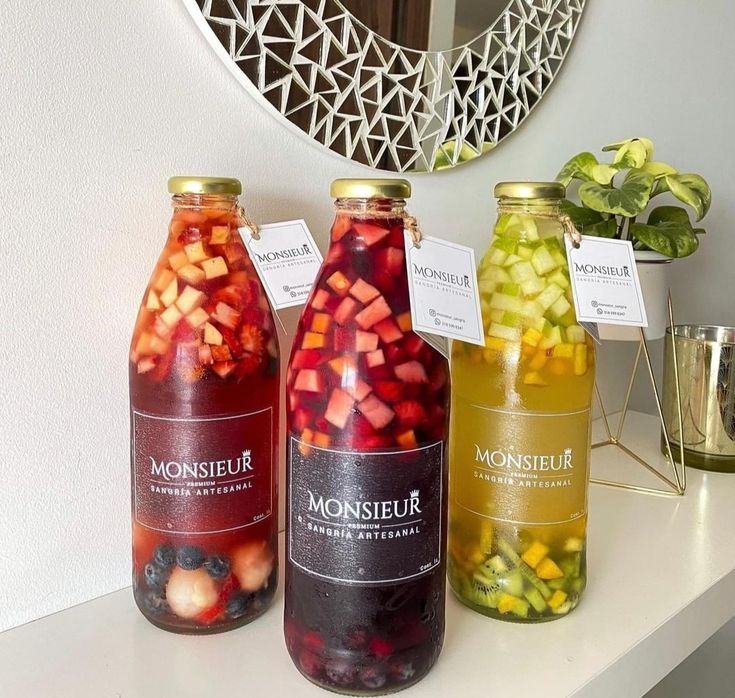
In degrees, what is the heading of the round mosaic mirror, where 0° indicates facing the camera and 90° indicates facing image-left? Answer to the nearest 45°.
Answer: approximately 315°
